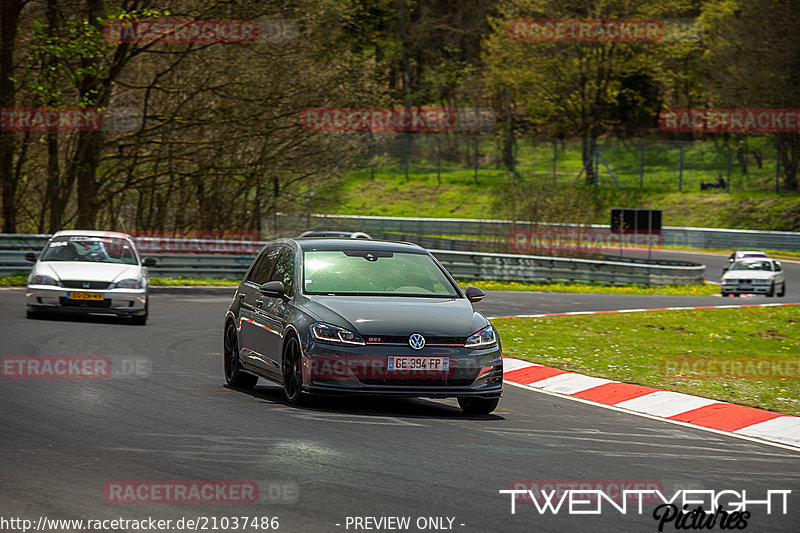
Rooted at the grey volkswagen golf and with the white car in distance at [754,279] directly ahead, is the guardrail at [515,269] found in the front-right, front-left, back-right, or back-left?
front-left

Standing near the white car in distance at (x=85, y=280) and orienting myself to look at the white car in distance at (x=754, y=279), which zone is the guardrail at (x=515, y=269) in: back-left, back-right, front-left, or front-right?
front-left

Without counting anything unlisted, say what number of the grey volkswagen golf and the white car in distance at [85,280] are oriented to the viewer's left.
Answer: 0

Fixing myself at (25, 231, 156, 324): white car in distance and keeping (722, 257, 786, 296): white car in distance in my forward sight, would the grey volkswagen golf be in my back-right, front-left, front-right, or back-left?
back-right

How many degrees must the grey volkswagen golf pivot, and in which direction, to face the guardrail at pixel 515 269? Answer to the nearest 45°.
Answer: approximately 135° to its left

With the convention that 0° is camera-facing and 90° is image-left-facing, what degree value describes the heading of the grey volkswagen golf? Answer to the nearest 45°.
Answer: approximately 315°

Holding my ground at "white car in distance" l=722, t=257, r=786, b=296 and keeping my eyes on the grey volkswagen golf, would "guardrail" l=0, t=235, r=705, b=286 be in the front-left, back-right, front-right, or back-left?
front-right

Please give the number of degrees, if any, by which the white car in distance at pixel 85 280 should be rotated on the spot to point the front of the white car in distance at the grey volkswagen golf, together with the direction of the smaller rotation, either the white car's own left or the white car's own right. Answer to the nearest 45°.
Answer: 0° — it already faces it

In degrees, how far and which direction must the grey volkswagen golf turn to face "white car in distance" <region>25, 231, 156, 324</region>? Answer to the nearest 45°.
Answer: approximately 180°

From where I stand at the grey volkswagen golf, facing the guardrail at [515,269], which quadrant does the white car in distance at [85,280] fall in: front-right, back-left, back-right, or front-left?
front-left

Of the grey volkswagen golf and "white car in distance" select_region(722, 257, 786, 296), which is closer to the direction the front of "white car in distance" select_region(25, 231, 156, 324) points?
the grey volkswagen golf

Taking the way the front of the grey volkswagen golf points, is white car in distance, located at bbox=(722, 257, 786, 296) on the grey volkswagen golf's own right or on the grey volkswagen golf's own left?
on the grey volkswagen golf's own left

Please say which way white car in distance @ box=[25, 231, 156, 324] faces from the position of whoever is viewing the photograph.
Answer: facing the viewer
